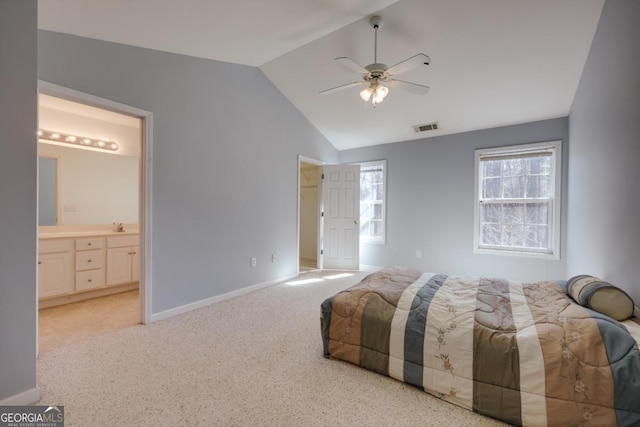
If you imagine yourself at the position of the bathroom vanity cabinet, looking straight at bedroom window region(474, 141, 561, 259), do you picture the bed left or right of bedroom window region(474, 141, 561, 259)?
right

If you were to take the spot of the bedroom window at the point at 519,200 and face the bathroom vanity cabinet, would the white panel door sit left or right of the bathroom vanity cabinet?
right

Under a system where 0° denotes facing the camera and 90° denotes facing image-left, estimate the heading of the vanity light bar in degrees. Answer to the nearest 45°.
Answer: approximately 315°

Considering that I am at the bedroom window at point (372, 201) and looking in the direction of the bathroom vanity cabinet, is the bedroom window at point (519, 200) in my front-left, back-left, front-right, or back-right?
back-left

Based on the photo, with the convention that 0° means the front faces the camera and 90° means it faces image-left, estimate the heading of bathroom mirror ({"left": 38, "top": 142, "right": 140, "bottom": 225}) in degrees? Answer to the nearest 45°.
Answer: approximately 315°
